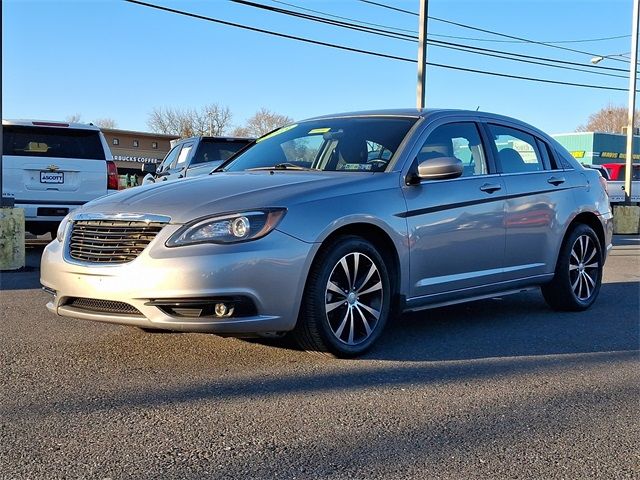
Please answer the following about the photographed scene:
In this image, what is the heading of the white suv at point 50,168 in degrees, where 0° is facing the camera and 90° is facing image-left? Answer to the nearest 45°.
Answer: approximately 180°

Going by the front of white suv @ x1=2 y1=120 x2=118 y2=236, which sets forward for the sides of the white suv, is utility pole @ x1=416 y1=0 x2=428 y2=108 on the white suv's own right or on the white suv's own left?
on the white suv's own right

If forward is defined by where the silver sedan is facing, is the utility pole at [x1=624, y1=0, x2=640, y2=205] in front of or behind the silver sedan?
behind

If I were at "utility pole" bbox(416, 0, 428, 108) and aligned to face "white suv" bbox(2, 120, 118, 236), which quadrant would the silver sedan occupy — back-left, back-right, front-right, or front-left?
front-left

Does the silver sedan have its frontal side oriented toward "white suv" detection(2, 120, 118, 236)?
no

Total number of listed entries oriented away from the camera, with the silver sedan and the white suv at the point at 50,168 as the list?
1

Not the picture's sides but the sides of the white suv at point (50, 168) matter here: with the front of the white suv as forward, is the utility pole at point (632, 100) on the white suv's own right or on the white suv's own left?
on the white suv's own right

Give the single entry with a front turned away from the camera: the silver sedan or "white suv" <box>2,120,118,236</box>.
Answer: the white suv

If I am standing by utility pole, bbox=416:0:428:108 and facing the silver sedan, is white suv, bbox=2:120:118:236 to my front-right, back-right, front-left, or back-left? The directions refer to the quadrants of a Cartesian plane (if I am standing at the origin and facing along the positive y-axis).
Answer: front-right

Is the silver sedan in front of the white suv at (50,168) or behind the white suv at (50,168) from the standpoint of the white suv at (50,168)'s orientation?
behind

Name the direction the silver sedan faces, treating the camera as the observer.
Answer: facing the viewer and to the left of the viewer

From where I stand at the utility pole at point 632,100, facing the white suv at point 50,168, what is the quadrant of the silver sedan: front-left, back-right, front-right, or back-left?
front-left

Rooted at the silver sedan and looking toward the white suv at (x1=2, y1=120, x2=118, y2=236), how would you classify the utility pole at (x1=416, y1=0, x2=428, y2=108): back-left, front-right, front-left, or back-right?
front-right

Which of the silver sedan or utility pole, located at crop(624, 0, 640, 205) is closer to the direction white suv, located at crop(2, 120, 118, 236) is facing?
the utility pole
